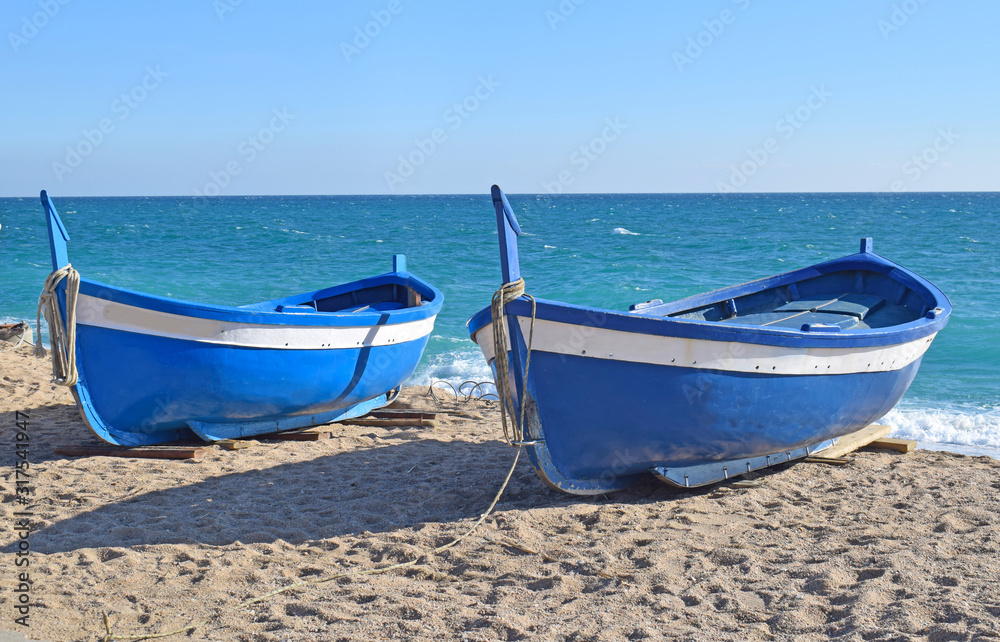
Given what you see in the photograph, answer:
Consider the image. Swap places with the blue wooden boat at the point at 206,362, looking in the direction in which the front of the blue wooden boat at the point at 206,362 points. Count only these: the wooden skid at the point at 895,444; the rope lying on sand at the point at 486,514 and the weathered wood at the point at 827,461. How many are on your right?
0

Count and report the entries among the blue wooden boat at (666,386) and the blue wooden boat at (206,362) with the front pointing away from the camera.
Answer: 0

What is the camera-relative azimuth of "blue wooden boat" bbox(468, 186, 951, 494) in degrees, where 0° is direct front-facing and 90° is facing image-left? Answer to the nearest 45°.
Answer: approximately 45°

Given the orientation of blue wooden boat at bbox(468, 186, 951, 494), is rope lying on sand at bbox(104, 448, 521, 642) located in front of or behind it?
in front

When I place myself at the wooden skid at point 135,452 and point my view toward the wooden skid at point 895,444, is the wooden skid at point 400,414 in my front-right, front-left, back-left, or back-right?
front-left

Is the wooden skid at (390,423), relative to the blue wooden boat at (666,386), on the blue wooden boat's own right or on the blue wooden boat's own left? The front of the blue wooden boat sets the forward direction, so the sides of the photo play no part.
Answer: on the blue wooden boat's own right

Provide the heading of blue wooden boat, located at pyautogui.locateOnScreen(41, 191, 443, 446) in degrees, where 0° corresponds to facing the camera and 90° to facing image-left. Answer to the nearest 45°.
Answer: approximately 45°

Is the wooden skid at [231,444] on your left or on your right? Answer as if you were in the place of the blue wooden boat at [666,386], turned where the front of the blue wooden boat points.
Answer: on your right

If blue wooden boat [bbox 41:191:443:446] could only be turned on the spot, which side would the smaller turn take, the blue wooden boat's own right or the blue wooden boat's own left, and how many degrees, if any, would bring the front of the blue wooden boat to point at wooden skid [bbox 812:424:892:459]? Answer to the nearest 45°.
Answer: approximately 135° to the blue wooden boat's own left

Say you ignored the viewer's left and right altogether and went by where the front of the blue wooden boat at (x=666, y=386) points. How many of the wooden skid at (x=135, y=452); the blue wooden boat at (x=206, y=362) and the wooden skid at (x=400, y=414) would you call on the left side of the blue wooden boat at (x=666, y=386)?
0
